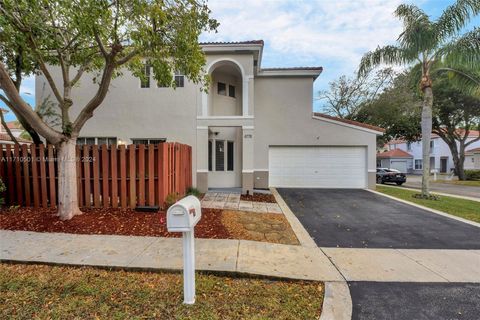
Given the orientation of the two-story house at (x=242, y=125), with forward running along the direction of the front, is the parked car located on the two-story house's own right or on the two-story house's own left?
on the two-story house's own left

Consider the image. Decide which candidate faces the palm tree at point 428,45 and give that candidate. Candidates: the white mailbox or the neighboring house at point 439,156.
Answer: the neighboring house

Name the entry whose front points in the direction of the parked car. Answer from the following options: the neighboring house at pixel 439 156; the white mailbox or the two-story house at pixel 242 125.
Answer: the neighboring house

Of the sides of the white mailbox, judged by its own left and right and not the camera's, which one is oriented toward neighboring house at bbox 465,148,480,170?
back

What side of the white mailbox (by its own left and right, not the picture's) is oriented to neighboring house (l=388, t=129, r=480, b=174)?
back

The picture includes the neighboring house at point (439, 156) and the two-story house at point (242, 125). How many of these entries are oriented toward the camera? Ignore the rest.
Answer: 2

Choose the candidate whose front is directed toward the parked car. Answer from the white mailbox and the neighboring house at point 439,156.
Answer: the neighboring house

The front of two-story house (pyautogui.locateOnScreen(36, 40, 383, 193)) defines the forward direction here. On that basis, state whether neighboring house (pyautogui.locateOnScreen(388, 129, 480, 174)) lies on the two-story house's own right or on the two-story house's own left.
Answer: on the two-story house's own left

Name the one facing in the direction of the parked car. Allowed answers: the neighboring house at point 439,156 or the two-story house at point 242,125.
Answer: the neighboring house

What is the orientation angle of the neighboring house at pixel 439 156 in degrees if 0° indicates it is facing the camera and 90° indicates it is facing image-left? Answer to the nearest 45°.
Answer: approximately 0°

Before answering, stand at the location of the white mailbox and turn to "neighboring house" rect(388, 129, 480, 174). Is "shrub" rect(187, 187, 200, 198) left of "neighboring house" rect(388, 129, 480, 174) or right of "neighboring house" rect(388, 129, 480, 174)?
left

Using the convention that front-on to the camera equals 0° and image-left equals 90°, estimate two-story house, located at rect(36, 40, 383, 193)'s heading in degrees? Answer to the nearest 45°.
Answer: approximately 0°

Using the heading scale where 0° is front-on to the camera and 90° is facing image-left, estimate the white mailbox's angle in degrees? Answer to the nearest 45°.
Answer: approximately 45°

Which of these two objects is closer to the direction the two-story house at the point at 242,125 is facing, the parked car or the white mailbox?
the white mailbox
